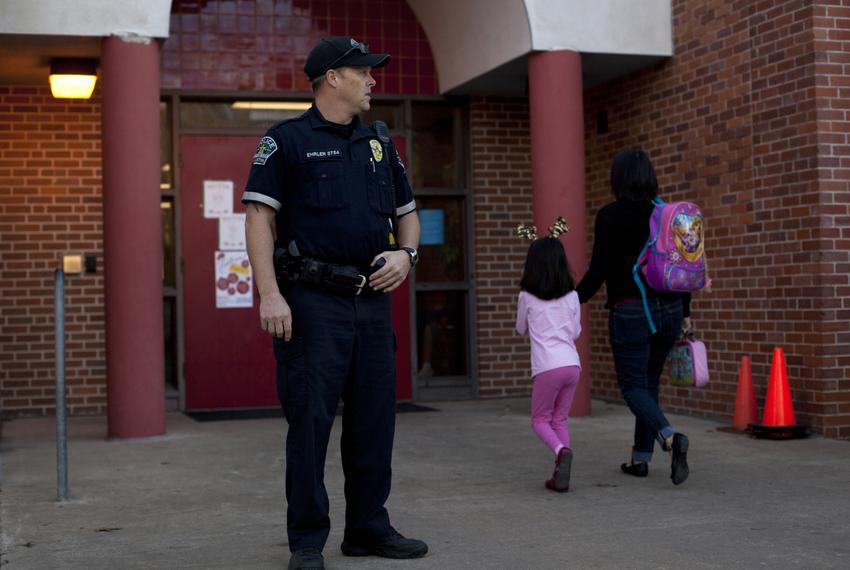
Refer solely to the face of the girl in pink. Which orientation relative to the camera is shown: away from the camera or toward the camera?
away from the camera

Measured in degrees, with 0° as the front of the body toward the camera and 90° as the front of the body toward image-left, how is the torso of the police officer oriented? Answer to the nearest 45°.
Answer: approximately 315°

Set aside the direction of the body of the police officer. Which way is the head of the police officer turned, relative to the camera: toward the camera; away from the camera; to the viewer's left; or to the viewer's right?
to the viewer's right

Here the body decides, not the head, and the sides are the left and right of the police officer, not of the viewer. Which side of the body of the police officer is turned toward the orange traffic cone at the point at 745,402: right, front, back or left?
left

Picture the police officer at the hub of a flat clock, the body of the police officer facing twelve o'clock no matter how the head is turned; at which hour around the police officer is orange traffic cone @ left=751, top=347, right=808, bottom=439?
The orange traffic cone is roughly at 9 o'clock from the police officer.

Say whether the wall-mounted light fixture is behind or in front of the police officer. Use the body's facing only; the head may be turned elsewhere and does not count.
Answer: behind

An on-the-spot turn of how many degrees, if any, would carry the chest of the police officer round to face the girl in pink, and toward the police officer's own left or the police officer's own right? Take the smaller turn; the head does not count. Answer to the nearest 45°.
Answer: approximately 90° to the police officer's own left

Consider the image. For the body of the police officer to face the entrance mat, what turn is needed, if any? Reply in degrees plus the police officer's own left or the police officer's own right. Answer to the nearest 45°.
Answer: approximately 135° to the police officer's own left
